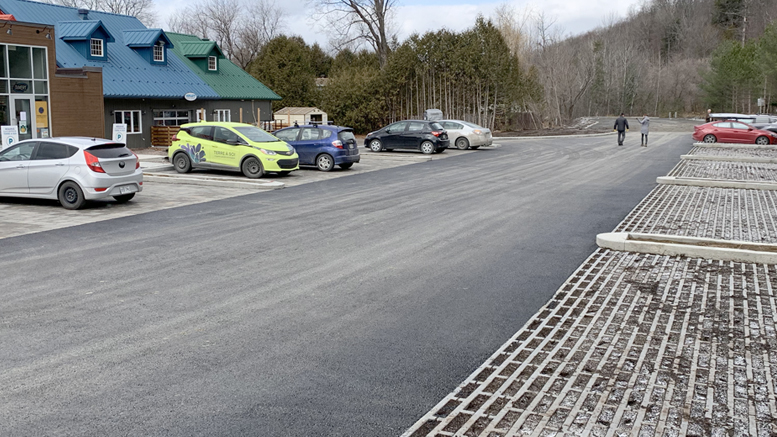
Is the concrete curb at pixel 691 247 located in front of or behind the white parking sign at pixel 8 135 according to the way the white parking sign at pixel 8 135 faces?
in front

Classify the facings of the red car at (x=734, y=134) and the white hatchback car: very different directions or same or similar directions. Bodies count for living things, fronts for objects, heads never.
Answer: very different directions

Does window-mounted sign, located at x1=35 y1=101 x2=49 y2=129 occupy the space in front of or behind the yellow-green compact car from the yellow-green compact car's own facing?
behind

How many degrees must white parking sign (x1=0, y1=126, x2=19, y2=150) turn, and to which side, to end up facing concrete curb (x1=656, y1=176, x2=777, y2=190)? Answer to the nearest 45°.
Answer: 0° — it already faces it

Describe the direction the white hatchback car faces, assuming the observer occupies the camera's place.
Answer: facing away from the viewer and to the left of the viewer

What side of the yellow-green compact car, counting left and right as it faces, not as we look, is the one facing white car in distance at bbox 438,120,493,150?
left

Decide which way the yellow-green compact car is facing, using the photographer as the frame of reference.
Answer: facing the viewer and to the right of the viewer

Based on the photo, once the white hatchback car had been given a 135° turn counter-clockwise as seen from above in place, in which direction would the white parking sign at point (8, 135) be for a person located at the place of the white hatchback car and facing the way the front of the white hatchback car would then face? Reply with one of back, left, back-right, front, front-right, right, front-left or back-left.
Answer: back

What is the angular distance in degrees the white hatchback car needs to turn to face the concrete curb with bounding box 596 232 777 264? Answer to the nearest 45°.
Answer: approximately 180°

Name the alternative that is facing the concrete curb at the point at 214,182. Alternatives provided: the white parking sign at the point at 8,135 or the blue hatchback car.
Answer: the white parking sign

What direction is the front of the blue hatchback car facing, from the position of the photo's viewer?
facing away from the viewer and to the left of the viewer

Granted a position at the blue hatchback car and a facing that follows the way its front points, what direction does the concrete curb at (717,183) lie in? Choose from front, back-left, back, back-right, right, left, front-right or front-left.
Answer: back
